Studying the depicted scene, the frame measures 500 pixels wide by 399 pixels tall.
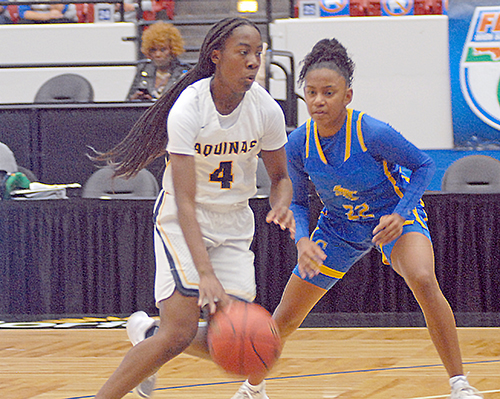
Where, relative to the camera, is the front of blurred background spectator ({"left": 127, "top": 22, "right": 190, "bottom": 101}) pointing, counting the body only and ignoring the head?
toward the camera

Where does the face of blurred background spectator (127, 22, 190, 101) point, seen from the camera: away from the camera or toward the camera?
toward the camera

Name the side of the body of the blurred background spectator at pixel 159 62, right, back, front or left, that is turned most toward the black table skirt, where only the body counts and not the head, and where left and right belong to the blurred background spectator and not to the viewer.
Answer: front

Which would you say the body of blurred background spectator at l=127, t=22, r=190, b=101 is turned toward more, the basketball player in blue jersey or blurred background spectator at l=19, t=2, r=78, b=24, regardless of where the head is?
the basketball player in blue jersey

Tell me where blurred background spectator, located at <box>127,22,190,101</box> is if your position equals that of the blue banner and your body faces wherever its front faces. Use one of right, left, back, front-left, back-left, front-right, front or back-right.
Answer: front-right

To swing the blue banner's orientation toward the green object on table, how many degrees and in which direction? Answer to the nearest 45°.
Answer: approximately 45° to its right

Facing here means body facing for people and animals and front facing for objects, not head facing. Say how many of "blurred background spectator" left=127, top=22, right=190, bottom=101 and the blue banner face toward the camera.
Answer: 2

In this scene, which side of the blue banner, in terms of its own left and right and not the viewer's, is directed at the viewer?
front

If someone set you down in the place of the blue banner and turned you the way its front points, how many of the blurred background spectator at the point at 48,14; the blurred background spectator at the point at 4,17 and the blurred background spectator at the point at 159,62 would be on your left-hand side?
0

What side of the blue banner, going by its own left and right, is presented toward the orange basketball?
front

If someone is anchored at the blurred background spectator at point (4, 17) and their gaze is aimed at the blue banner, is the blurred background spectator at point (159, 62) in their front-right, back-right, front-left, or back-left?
front-right

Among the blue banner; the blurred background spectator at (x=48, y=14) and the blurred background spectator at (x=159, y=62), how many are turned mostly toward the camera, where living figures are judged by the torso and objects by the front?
3

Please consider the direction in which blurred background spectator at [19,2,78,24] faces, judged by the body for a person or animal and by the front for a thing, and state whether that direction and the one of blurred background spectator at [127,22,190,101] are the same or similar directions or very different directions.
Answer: same or similar directions

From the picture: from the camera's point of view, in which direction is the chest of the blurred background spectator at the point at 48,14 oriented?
toward the camera

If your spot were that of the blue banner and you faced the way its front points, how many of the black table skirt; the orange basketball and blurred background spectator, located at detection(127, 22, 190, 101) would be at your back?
0

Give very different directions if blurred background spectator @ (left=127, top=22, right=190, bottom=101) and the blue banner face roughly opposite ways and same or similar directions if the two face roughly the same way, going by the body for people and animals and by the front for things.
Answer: same or similar directions

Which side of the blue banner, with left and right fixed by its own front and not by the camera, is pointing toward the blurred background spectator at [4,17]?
right

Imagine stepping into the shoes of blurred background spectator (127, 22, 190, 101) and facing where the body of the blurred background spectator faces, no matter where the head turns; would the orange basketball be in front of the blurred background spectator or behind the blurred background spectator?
in front
